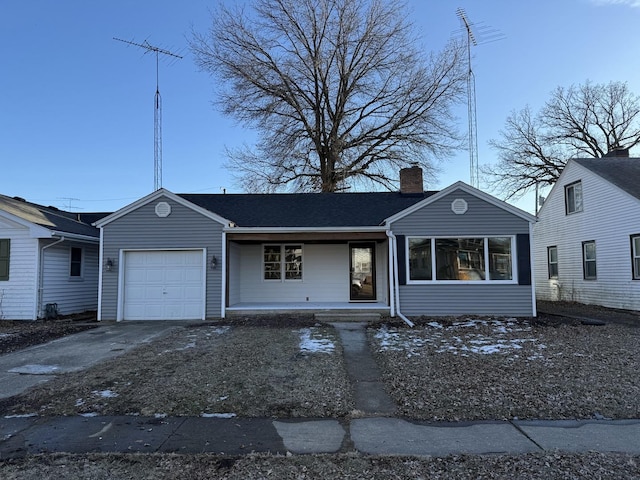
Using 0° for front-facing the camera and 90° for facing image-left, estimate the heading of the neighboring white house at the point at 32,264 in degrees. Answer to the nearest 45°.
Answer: approximately 45°

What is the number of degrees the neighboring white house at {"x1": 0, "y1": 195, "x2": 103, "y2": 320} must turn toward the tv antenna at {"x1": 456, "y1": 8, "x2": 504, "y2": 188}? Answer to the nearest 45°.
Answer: approximately 135° to its left

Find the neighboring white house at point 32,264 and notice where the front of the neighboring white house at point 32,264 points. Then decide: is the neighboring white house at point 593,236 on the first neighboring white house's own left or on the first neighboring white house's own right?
on the first neighboring white house's own left
